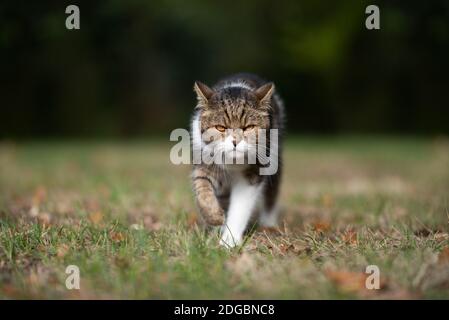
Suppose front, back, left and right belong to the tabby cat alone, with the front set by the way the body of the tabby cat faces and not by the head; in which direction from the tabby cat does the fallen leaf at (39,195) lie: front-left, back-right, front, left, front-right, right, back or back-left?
back-right

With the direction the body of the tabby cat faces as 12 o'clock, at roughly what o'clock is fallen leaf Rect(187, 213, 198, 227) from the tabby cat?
The fallen leaf is roughly at 5 o'clock from the tabby cat.

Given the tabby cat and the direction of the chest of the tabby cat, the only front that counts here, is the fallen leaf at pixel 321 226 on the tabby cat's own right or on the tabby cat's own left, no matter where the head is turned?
on the tabby cat's own left

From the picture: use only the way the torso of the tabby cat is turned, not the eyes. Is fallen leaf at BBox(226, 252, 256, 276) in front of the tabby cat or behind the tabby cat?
in front

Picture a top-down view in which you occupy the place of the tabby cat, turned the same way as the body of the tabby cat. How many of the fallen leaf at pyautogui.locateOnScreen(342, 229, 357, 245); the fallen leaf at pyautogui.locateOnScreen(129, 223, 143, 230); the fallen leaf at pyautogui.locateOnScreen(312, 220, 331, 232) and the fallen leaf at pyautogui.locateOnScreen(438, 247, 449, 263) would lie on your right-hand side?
1

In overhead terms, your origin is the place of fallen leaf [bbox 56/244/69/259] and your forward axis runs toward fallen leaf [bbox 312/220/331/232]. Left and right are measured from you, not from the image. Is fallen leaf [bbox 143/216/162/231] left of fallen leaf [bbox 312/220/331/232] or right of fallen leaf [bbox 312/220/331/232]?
left

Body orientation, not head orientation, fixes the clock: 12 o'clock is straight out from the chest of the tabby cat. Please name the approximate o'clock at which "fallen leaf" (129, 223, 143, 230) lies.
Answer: The fallen leaf is roughly at 3 o'clock from the tabby cat.

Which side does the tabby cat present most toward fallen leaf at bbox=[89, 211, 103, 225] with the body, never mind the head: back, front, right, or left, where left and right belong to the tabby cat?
right

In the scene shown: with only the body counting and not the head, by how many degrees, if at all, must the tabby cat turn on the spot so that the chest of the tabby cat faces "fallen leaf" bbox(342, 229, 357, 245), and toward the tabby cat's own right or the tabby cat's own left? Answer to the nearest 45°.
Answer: approximately 45° to the tabby cat's own left

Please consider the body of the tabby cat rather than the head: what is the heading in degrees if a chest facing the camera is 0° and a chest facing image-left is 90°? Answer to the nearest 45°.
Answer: approximately 0°

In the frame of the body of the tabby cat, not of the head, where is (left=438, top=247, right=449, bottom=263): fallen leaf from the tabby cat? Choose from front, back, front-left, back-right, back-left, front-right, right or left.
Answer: front-left
